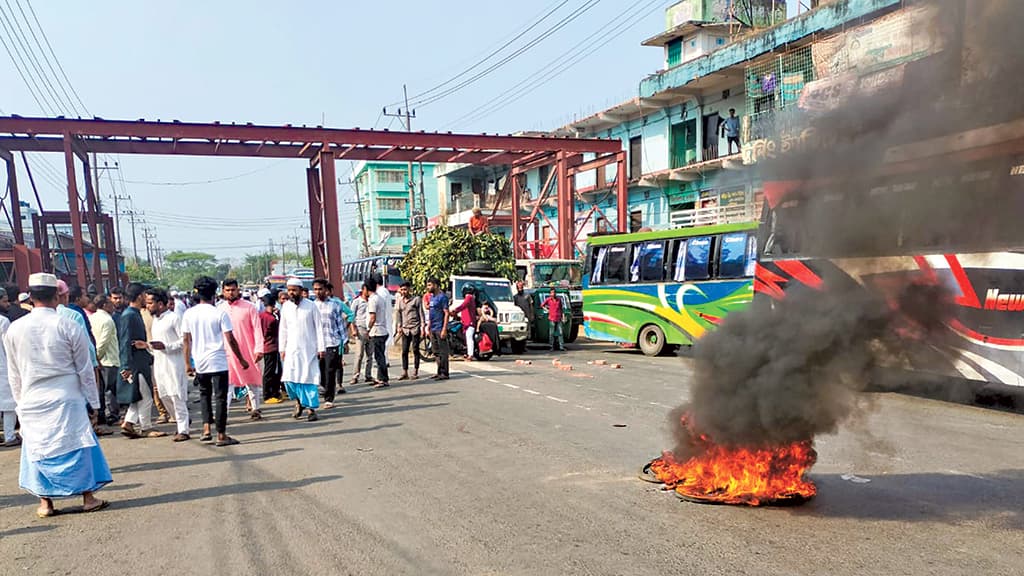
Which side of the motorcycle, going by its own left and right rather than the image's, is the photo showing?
left

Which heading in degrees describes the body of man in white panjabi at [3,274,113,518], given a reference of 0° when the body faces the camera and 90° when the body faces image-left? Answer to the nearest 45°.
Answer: approximately 180°

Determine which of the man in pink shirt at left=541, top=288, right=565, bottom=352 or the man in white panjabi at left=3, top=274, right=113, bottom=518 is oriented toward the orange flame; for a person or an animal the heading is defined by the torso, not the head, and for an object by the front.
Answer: the man in pink shirt

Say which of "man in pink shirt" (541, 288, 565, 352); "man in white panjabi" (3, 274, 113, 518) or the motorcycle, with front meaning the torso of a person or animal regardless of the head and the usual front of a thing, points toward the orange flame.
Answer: the man in pink shirt

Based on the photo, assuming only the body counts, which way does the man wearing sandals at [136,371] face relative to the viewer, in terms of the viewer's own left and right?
facing to the right of the viewer

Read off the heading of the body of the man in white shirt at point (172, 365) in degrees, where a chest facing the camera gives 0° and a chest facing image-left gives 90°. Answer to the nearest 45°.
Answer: approximately 45°

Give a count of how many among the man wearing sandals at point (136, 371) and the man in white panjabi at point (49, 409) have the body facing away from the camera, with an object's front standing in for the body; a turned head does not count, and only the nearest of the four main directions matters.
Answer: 1

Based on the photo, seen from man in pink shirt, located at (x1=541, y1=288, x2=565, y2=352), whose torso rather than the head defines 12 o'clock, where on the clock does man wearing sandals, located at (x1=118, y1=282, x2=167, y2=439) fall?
The man wearing sandals is roughly at 1 o'clock from the man in pink shirt.
